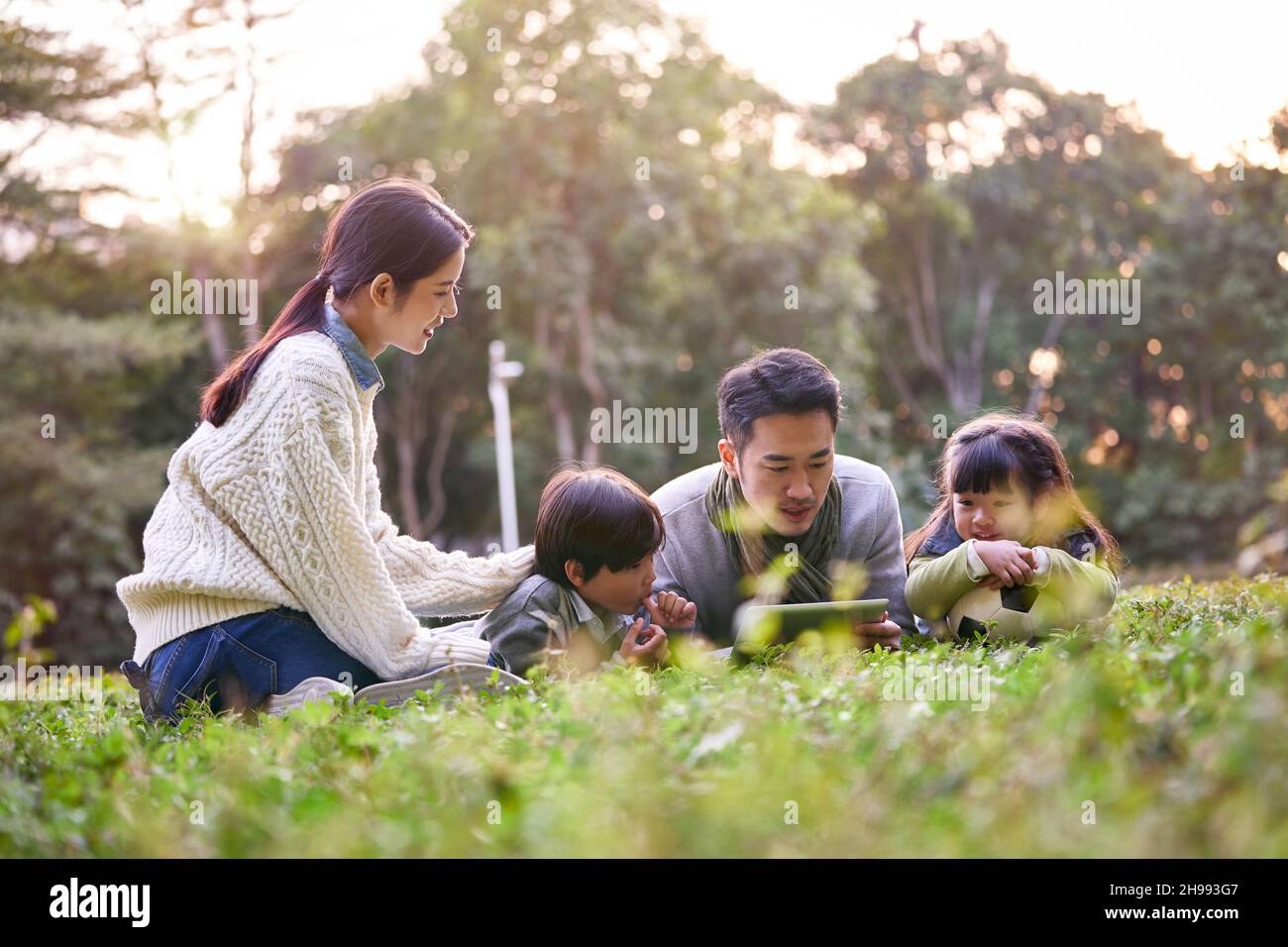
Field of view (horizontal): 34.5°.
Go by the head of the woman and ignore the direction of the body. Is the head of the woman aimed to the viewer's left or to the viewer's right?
to the viewer's right

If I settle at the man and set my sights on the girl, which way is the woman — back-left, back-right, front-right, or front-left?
back-right

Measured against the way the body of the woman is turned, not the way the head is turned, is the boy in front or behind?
in front

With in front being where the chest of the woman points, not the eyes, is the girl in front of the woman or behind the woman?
in front

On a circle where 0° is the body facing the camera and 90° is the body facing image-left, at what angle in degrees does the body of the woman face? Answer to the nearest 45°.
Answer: approximately 270°

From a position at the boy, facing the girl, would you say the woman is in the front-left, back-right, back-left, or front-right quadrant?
back-right
